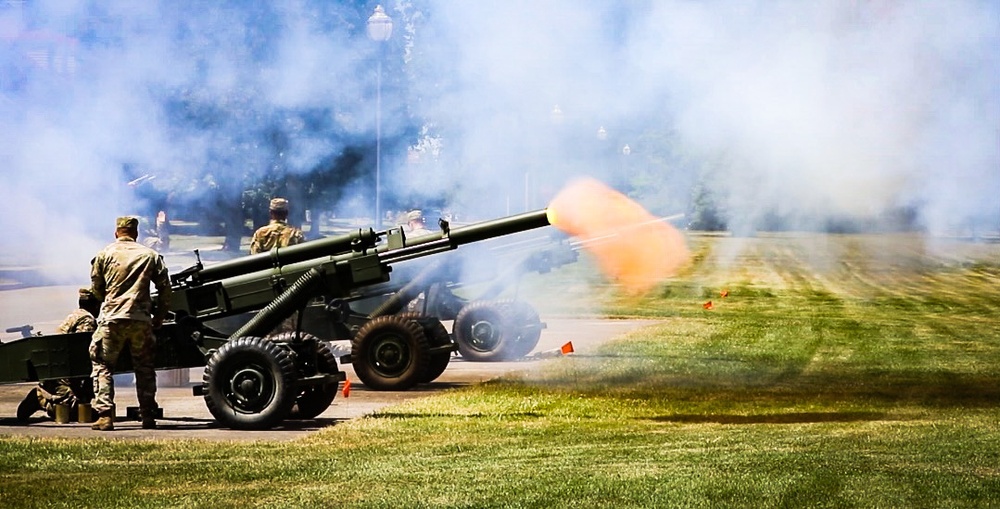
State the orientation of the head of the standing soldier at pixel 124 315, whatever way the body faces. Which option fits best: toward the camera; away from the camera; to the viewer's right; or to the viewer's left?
away from the camera

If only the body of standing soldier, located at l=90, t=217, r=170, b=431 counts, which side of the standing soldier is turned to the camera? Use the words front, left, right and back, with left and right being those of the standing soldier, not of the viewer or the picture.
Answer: back

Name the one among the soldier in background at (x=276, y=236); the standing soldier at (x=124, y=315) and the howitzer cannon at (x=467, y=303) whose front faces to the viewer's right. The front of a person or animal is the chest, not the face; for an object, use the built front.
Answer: the howitzer cannon

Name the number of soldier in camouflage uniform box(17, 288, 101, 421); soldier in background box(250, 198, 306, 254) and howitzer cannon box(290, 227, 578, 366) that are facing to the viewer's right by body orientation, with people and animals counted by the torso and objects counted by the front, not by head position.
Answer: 2

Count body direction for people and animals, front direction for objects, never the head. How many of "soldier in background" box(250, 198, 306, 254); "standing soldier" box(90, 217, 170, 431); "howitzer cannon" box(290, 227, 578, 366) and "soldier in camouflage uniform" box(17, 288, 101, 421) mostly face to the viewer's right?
2

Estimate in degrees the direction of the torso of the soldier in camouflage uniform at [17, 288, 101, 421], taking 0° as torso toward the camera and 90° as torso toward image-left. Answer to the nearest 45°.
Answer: approximately 270°

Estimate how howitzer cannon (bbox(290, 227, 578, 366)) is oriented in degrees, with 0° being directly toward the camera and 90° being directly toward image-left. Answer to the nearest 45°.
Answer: approximately 270°

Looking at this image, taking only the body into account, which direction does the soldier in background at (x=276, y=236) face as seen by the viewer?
away from the camera

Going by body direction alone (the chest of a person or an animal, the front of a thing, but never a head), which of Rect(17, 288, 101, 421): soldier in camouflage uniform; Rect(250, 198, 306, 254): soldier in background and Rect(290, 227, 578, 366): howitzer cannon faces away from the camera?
the soldier in background

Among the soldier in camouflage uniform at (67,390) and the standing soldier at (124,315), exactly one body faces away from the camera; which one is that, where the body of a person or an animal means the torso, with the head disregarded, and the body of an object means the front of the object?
the standing soldier
